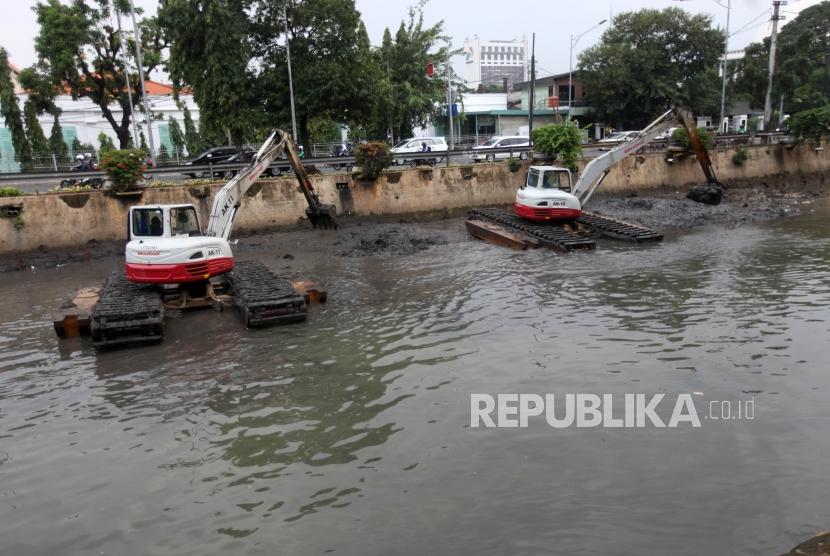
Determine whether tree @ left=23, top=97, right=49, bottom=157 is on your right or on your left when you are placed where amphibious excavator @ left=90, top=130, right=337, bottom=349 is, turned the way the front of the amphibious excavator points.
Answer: on your left

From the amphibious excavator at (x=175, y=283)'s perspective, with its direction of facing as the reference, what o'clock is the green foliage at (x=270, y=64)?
The green foliage is roughly at 11 o'clock from the amphibious excavator.

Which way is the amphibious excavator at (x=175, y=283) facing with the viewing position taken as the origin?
facing away from the viewer and to the right of the viewer

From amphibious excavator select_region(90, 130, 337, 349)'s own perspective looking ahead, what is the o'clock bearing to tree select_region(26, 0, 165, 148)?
The tree is roughly at 10 o'clock from the amphibious excavator.

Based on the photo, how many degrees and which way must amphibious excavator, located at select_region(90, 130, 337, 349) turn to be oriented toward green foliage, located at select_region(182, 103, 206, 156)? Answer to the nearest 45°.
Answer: approximately 45° to its left

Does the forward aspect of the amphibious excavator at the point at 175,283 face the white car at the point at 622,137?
yes
